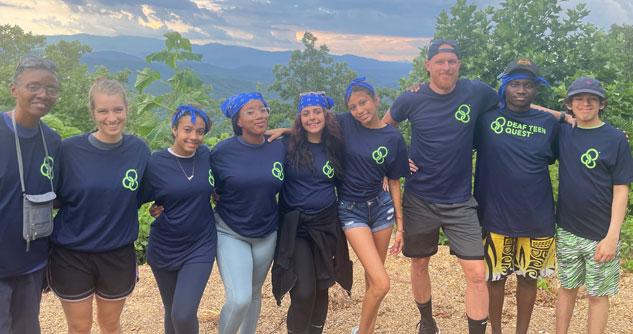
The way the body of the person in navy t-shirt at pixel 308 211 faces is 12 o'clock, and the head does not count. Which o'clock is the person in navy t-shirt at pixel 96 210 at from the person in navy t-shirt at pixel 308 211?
the person in navy t-shirt at pixel 96 210 is roughly at 2 o'clock from the person in navy t-shirt at pixel 308 211.

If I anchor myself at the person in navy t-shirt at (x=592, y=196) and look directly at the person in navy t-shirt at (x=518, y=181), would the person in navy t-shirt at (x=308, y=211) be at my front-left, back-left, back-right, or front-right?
front-left

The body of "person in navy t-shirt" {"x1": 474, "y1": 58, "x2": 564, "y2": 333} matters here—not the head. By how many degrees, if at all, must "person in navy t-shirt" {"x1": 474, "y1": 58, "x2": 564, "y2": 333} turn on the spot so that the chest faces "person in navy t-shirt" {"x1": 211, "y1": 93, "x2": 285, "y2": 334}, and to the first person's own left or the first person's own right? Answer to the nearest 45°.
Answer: approximately 45° to the first person's own right

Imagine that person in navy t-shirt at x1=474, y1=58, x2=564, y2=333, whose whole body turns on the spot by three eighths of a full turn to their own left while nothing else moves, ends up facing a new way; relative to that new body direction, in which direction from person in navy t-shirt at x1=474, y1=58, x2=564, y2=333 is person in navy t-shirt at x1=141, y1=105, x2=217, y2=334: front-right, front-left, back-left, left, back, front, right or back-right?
back

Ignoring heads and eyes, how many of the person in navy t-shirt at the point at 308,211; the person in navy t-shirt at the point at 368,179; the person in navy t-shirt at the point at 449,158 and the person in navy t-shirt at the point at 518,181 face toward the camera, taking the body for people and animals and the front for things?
4

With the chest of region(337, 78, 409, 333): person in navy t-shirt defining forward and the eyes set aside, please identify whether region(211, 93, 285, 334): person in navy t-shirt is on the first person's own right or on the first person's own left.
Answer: on the first person's own right

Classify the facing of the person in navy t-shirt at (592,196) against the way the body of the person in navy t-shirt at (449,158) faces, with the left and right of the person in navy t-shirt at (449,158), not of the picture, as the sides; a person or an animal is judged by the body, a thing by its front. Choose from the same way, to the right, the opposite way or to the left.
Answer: the same way

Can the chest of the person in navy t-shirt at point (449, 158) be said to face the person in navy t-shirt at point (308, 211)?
no

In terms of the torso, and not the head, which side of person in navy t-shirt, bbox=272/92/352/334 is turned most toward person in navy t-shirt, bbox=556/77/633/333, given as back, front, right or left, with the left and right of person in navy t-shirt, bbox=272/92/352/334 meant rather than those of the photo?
left

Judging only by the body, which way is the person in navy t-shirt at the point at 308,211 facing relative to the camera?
toward the camera

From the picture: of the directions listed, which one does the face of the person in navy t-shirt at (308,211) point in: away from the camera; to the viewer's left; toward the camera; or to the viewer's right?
toward the camera

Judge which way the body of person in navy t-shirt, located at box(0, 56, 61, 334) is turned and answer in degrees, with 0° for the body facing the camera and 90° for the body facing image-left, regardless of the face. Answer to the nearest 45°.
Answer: approximately 315°

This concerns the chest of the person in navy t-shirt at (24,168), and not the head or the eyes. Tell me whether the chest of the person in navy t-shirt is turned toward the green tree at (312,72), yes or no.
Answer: no

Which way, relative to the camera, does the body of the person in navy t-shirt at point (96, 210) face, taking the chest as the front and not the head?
toward the camera

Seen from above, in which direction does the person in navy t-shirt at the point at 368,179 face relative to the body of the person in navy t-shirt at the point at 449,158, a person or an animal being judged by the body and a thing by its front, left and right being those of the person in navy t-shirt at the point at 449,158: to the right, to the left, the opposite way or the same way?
the same way

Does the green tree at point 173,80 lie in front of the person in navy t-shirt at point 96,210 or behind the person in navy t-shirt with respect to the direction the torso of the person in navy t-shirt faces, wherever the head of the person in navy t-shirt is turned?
behind

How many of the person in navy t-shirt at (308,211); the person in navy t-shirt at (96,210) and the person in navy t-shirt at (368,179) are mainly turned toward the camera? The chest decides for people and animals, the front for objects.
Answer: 3

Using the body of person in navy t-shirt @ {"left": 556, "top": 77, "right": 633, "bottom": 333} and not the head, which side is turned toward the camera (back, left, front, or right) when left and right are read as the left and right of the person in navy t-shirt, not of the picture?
front

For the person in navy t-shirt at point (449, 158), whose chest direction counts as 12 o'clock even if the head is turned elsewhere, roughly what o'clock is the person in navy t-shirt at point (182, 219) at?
the person in navy t-shirt at point (182, 219) is roughly at 2 o'clock from the person in navy t-shirt at point (449, 158).

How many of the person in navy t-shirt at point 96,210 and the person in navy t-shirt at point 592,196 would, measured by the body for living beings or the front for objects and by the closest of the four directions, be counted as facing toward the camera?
2
